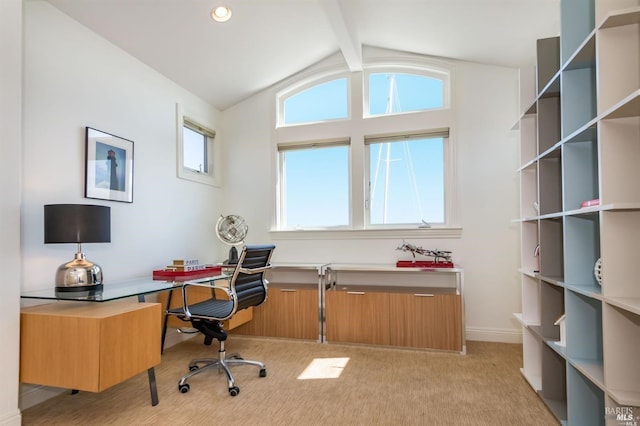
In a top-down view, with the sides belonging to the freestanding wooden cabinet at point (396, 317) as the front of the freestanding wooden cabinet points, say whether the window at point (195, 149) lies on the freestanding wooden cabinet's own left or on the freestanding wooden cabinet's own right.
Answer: on the freestanding wooden cabinet's own right

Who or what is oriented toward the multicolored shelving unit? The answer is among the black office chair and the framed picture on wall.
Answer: the framed picture on wall

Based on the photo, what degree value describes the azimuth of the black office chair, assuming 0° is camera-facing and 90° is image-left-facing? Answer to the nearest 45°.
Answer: approximately 135°

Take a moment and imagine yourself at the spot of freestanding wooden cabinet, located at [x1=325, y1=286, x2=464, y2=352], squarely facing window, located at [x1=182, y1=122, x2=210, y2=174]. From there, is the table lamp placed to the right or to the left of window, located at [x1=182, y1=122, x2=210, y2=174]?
left

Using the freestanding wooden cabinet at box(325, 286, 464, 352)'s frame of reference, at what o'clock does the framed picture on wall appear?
The framed picture on wall is roughly at 2 o'clock from the freestanding wooden cabinet.

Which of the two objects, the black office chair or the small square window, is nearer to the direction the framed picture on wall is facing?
the black office chair

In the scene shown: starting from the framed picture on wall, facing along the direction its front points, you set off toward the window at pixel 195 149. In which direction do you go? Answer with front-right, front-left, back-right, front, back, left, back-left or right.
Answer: left

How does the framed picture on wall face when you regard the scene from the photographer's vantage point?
facing the viewer and to the right of the viewer

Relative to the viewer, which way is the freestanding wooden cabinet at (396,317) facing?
toward the camera
